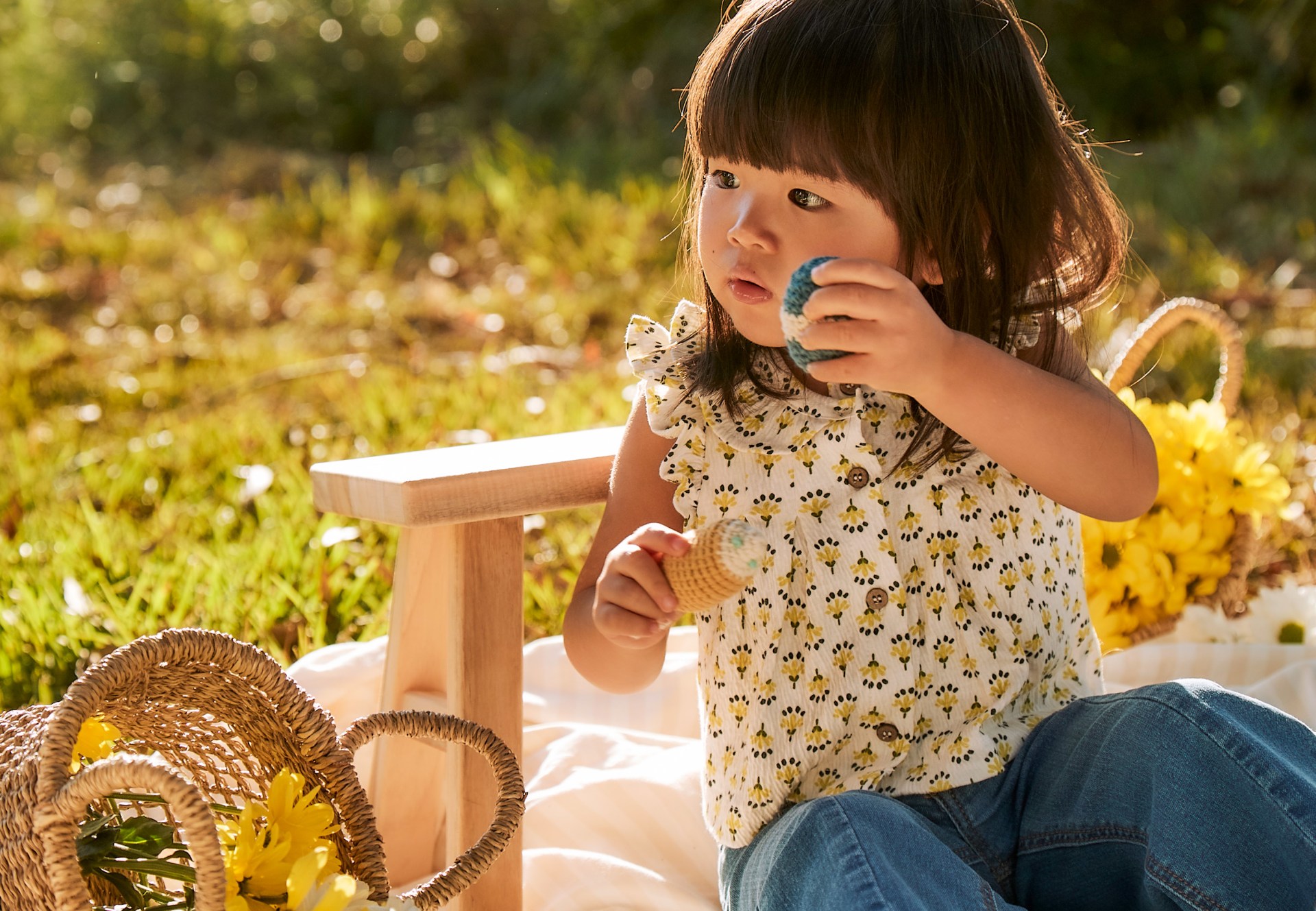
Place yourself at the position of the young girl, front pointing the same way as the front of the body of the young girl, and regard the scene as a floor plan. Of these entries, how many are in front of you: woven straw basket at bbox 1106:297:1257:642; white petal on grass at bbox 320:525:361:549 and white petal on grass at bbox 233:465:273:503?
0

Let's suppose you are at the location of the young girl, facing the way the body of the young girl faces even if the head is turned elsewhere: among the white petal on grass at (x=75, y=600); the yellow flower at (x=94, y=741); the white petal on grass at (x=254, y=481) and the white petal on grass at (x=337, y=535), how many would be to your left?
0

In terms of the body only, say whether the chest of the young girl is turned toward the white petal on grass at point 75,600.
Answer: no

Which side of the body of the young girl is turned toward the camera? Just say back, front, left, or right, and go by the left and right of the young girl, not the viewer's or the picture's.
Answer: front

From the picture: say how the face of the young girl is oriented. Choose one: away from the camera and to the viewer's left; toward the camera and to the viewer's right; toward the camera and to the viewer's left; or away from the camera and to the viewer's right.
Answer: toward the camera and to the viewer's left

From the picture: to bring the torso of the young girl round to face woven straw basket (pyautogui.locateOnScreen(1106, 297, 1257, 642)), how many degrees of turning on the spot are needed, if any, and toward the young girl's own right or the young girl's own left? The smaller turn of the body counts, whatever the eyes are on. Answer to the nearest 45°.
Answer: approximately 135° to the young girl's own left

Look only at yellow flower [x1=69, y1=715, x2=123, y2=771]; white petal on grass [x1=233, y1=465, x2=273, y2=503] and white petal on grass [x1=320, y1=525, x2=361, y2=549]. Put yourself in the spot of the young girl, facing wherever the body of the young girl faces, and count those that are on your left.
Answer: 0

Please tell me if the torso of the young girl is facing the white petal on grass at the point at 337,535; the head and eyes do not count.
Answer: no

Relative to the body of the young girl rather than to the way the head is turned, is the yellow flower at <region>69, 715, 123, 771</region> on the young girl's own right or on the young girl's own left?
on the young girl's own right
